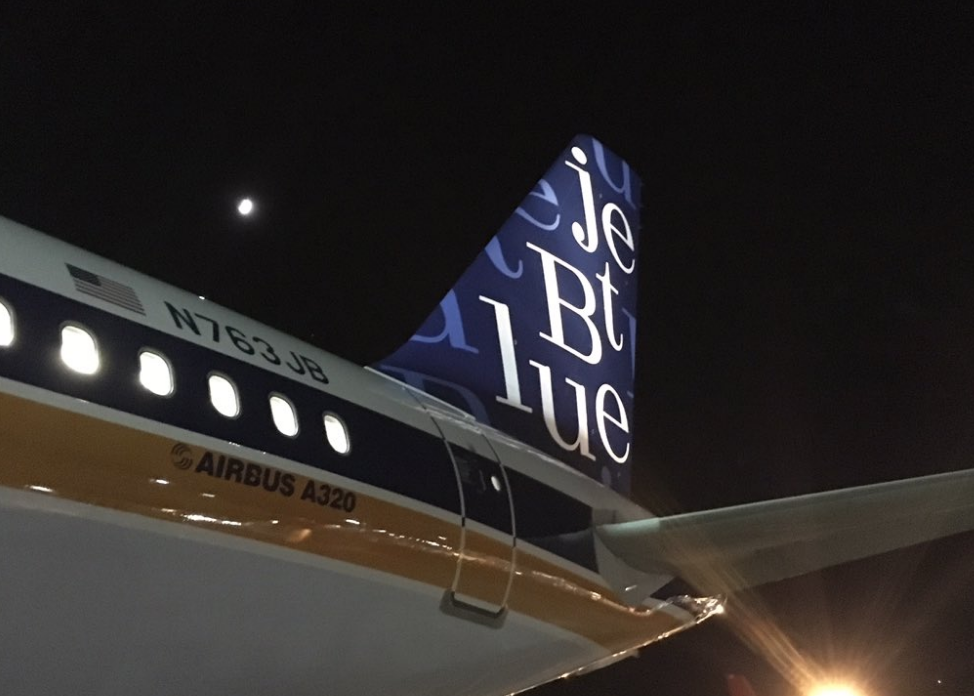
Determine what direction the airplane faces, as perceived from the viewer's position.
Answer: facing the viewer and to the left of the viewer
